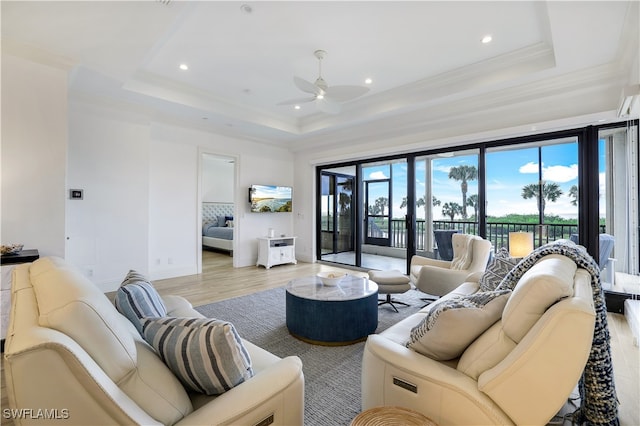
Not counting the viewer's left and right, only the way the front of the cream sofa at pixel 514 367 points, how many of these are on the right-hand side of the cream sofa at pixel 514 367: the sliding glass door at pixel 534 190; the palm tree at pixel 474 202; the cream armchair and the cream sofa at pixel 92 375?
3

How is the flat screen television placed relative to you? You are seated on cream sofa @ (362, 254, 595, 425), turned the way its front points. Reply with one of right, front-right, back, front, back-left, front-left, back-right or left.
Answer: front-right

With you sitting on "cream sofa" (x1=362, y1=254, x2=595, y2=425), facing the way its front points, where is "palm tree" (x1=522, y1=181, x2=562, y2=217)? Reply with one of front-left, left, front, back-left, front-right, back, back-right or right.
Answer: right

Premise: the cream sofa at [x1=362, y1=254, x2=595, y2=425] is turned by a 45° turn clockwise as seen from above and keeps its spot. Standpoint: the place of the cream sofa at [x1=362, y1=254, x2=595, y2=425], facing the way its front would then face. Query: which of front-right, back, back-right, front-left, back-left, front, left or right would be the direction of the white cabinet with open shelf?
front

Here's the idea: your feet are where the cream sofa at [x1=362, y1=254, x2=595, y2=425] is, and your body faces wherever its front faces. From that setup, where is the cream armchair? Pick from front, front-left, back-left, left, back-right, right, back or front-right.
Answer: right

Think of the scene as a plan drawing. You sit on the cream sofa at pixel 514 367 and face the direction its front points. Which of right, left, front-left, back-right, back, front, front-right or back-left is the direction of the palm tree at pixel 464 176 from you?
right

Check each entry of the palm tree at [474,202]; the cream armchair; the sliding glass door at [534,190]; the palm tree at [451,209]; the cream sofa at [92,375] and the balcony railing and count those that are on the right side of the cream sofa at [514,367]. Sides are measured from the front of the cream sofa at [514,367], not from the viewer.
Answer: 5

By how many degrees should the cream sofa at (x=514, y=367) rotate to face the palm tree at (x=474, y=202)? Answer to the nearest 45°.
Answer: approximately 90° to its right

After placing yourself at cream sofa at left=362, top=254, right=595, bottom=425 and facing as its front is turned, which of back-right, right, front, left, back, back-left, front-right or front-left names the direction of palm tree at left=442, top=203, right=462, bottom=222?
right

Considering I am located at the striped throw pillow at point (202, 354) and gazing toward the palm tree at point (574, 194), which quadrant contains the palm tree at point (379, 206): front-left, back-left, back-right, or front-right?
front-left

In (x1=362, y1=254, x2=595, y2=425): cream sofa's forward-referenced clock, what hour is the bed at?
The bed is roughly at 1 o'clock from the cream sofa.

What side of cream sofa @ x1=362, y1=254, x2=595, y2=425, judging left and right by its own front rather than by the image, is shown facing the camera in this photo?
left

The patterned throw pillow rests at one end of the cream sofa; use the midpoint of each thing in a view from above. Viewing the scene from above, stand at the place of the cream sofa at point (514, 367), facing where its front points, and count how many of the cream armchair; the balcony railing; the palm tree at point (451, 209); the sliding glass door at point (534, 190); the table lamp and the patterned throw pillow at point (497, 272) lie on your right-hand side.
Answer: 6

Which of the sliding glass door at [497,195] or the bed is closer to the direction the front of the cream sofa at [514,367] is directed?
the bed

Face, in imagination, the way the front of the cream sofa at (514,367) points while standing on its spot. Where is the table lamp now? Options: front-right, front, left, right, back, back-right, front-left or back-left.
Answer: right

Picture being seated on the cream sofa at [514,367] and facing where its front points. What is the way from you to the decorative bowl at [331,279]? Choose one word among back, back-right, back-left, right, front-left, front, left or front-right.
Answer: front-right

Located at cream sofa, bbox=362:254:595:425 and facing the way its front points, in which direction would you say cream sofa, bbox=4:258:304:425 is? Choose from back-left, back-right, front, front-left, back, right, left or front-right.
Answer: front-left

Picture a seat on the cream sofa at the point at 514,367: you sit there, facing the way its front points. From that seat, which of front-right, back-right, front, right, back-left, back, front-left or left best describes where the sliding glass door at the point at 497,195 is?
right

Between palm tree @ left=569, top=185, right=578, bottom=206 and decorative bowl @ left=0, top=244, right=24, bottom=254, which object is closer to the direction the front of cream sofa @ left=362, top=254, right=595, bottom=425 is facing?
the decorative bowl

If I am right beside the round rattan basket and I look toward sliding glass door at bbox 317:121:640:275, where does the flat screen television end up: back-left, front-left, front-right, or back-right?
front-left
